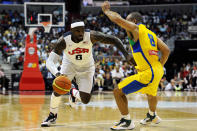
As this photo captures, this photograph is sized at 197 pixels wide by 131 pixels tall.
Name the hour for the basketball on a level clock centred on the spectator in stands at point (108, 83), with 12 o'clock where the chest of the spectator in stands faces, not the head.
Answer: The basketball is roughly at 12 o'clock from the spectator in stands.

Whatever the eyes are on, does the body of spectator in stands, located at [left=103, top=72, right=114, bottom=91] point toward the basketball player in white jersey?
yes

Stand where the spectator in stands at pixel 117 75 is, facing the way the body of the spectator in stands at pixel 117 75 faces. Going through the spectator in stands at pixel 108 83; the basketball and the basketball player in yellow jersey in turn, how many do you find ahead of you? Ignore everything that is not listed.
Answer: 2

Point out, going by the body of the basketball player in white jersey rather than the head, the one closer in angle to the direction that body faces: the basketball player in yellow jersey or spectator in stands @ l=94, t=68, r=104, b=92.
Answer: the basketball player in yellow jersey

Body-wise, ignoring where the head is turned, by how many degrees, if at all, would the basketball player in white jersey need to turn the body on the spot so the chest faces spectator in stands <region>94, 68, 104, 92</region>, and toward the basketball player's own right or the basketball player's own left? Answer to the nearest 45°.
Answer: approximately 180°

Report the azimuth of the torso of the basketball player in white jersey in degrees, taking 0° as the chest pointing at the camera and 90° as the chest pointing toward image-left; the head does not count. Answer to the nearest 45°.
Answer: approximately 0°

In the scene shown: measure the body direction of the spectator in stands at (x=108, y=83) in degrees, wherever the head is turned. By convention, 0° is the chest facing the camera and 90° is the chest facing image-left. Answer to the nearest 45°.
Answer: approximately 0°

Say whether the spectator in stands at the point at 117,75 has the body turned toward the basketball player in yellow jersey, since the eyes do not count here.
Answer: yes

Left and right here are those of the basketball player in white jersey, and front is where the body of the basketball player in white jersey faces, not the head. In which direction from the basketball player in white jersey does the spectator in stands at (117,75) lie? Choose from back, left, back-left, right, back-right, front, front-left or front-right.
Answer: back

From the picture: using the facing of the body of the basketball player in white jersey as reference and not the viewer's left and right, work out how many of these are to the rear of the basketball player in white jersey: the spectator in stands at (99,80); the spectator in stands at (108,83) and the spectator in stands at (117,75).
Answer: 3
